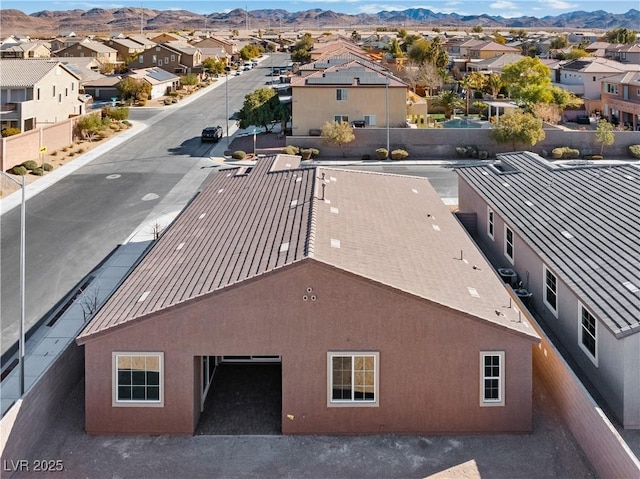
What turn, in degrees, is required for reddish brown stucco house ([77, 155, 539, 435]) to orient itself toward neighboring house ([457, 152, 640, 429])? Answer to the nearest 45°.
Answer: approximately 45° to its right

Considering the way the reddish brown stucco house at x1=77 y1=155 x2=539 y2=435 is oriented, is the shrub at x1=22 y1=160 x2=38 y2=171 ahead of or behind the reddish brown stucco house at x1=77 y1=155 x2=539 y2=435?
ahead

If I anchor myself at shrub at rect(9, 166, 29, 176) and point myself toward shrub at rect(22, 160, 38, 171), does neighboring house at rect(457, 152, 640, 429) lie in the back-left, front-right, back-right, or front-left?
back-right

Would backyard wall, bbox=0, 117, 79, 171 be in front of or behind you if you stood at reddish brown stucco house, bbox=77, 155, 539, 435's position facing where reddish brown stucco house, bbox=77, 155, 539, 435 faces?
in front

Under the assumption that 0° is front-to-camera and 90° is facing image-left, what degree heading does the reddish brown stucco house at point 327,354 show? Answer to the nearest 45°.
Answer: approximately 180°
